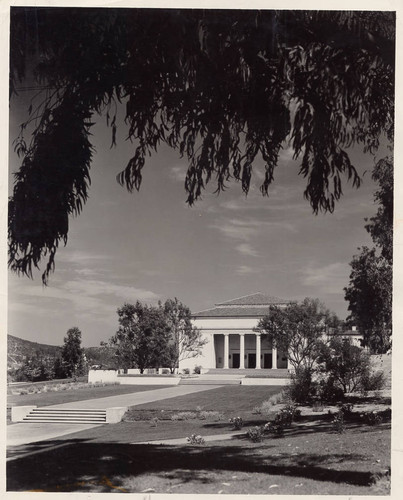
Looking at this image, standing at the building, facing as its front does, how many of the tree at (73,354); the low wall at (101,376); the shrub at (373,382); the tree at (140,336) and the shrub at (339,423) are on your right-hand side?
3

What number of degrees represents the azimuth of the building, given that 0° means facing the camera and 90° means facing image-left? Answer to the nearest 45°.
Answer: approximately 0°

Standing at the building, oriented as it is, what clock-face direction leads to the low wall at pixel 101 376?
The low wall is roughly at 3 o'clock from the building.

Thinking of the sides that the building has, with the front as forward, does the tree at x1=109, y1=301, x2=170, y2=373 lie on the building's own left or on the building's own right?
on the building's own right

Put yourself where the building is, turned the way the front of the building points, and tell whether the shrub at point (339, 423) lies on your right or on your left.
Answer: on your left

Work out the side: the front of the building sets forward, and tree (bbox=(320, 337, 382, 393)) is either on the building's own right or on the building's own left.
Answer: on the building's own left
